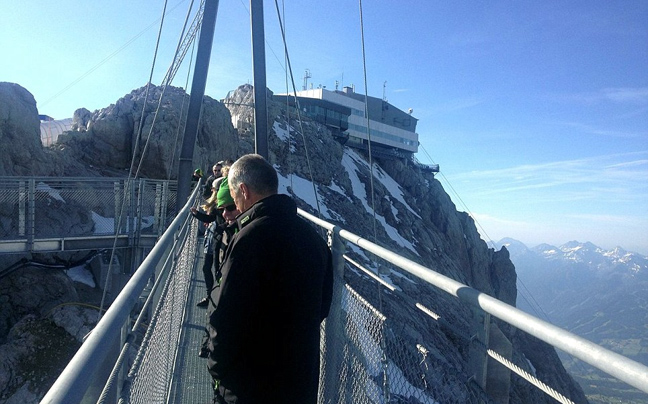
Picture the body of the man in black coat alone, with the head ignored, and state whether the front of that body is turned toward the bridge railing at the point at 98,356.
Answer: no

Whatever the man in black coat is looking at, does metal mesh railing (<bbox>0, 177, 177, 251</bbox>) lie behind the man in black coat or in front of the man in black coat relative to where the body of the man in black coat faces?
in front

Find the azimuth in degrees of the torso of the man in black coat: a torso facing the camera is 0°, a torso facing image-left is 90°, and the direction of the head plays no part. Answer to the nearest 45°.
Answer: approximately 135°
